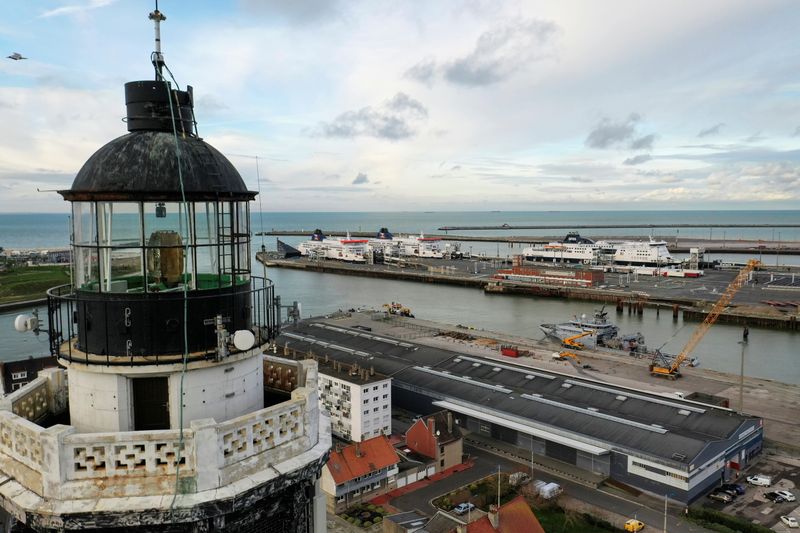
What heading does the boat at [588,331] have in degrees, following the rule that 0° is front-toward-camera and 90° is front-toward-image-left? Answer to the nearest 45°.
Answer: approximately 90°

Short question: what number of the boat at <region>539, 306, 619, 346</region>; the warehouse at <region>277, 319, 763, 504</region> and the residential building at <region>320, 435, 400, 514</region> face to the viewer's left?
1

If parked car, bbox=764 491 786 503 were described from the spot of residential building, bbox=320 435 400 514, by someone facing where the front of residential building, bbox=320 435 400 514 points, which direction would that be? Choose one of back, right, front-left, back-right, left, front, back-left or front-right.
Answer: front-left

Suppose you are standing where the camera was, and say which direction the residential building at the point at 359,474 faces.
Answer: facing the viewer and to the right of the viewer

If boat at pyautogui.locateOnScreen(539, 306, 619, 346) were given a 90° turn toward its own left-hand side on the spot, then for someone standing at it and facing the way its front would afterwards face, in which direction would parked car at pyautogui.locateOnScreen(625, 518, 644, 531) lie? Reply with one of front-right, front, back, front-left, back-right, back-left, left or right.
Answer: front

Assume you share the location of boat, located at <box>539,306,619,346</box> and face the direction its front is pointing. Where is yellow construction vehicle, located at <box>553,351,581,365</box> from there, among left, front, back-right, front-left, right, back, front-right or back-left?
left

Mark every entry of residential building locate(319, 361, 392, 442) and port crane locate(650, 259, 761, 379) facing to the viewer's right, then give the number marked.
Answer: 1

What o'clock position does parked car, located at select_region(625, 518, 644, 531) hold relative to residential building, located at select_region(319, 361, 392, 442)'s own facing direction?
The parked car is roughly at 9 o'clock from the residential building.

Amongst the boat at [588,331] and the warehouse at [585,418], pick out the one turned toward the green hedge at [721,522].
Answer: the warehouse

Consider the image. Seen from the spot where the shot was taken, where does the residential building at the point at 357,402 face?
facing the viewer and to the left of the viewer

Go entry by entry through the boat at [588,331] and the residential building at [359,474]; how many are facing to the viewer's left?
1

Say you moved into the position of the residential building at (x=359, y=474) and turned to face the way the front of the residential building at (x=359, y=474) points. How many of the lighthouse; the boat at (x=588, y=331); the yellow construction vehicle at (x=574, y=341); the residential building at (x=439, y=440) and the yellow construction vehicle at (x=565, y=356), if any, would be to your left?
4

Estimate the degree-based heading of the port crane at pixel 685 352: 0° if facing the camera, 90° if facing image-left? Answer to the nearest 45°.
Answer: approximately 270°

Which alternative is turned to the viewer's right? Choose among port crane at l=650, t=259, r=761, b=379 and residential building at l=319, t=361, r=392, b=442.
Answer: the port crane

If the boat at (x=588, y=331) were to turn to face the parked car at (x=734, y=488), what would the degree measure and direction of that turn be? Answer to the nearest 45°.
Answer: approximately 90° to its left
